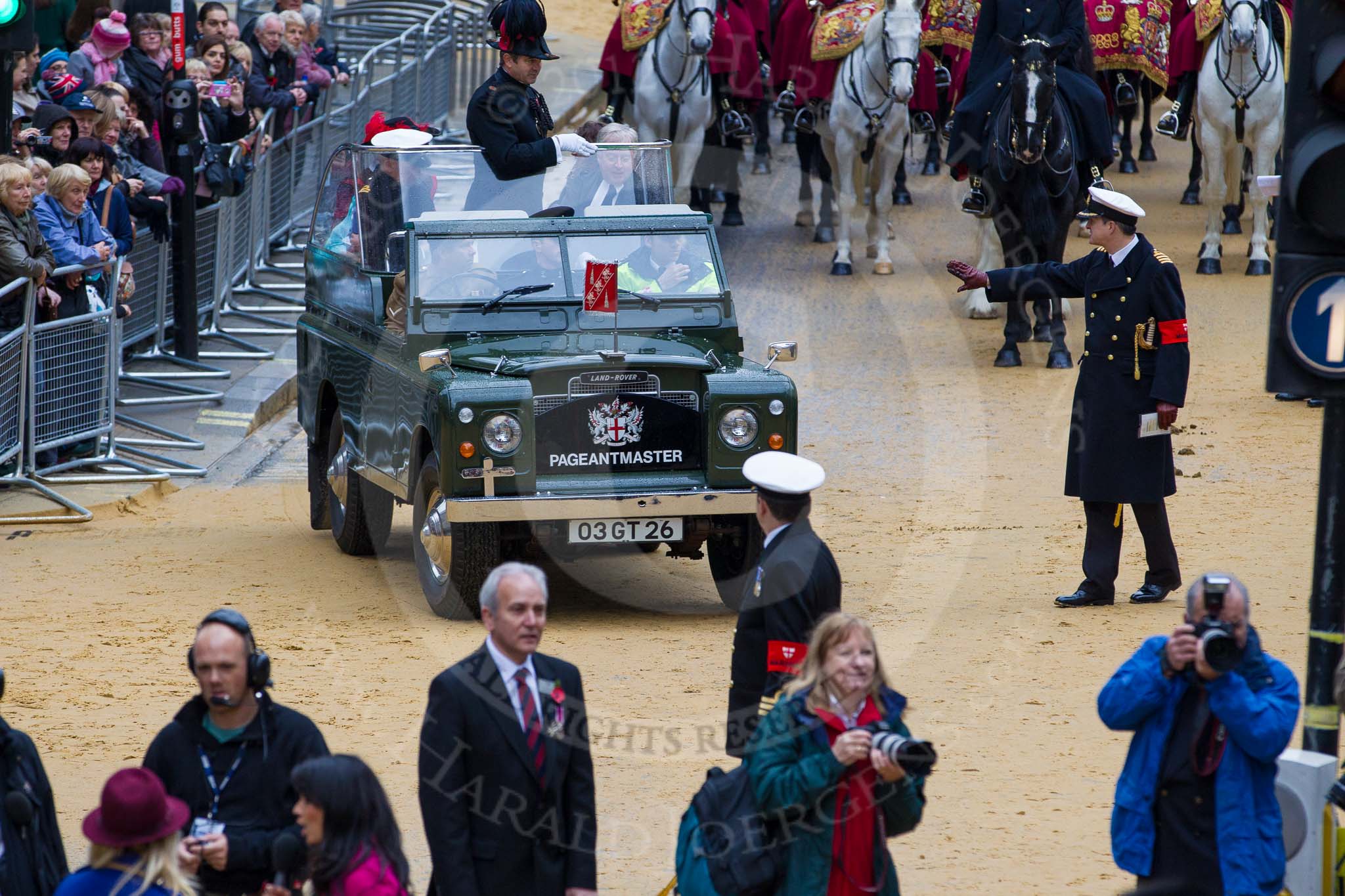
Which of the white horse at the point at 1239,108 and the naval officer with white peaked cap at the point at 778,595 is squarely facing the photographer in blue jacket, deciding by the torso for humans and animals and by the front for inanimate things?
the white horse

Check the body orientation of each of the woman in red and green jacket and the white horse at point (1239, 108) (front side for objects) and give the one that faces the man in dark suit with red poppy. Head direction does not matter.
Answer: the white horse

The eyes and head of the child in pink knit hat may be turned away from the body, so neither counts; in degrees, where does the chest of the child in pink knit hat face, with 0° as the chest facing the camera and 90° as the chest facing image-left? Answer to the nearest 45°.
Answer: approximately 315°

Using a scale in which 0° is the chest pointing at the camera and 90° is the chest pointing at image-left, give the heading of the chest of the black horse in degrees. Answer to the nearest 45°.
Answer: approximately 0°

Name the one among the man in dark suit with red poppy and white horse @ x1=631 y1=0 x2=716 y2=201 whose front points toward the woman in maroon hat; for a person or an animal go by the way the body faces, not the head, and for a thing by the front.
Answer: the white horse

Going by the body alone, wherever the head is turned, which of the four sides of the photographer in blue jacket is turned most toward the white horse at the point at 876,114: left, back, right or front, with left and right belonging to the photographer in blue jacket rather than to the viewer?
back

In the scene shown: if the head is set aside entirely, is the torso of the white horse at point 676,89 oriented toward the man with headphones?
yes
